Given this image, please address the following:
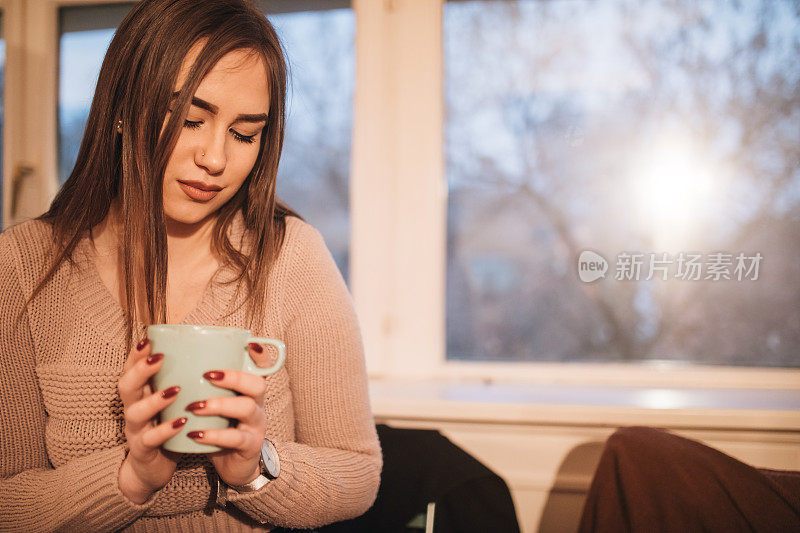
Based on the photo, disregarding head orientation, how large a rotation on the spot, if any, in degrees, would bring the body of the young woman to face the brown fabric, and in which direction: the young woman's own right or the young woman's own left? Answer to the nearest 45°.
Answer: approximately 90° to the young woman's own left

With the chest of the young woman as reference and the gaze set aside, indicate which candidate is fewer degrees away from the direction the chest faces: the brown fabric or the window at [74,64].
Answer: the brown fabric

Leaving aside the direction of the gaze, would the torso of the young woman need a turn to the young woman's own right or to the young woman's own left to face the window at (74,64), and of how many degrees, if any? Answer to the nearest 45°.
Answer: approximately 180°

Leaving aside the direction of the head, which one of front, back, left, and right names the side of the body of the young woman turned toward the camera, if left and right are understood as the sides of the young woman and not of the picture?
front

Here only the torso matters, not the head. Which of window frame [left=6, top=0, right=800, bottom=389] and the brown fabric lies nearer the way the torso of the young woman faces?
the brown fabric

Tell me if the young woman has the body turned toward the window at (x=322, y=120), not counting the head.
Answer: no

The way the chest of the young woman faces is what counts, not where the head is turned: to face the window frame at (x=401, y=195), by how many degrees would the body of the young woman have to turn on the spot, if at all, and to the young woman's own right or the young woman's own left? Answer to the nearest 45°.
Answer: approximately 135° to the young woman's own left

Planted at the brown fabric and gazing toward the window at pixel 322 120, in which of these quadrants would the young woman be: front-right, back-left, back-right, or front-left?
front-left
